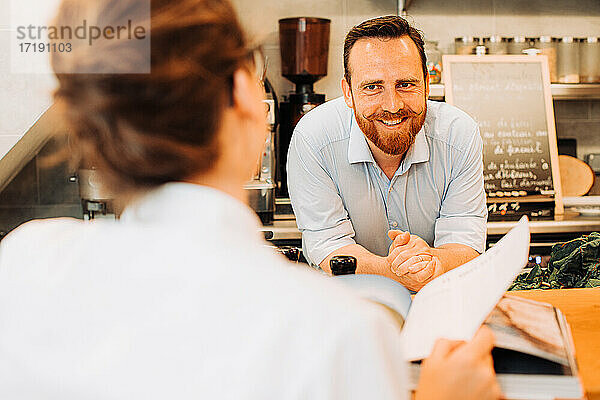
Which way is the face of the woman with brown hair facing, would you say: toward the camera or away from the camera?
away from the camera

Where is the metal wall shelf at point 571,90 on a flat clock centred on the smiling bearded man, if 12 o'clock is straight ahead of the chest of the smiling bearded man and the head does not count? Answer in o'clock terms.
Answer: The metal wall shelf is roughly at 7 o'clock from the smiling bearded man.

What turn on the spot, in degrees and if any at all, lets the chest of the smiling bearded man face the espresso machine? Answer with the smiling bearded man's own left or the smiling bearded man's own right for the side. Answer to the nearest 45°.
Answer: approximately 135° to the smiling bearded man's own right

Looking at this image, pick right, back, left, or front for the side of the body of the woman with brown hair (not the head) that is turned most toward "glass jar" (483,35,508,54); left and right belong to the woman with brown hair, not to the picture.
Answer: front

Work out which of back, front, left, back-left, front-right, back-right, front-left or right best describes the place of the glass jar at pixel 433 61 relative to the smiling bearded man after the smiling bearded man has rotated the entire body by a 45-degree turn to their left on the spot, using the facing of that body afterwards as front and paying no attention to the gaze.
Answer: back-left

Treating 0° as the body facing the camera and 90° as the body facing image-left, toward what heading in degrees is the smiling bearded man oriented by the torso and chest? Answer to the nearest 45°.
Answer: approximately 0°

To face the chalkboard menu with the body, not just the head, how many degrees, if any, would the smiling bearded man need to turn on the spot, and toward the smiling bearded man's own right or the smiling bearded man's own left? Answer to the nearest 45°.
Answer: approximately 135° to the smiling bearded man's own left

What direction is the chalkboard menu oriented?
toward the camera

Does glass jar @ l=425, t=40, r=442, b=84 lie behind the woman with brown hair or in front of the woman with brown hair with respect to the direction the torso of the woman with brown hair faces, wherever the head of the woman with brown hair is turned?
in front

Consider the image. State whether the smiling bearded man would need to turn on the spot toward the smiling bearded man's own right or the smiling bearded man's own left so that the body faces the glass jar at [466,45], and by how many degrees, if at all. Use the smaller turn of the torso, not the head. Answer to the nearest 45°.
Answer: approximately 180°

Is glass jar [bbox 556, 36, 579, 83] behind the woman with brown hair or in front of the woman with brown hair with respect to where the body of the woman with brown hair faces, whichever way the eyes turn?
in front
